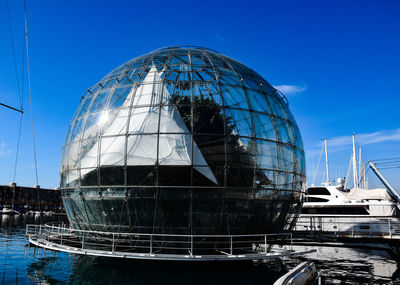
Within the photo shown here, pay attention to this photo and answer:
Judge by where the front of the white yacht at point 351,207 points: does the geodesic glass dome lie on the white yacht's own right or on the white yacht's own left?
on the white yacht's own left

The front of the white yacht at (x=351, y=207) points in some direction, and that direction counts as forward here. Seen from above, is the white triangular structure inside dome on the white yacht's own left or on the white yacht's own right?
on the white yacht's own left

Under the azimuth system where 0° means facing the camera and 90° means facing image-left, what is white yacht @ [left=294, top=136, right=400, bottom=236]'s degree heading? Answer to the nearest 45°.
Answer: approximately 90°
